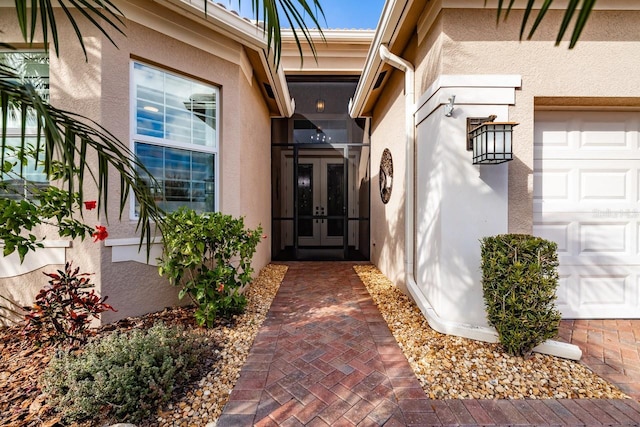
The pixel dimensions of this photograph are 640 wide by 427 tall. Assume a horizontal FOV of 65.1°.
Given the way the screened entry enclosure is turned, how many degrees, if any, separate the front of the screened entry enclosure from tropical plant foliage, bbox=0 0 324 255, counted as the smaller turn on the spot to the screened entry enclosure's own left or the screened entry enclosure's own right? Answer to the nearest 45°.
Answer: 0° — it already faces it

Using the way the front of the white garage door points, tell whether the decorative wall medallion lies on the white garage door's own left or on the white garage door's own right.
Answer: on the white garage door's own right

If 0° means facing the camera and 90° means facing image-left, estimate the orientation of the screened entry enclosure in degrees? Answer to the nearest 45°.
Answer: approximately 0°

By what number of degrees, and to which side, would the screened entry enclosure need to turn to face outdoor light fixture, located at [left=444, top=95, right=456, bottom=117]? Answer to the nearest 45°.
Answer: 0° — it already faces it

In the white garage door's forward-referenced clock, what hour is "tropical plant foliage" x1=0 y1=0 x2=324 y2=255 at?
The tropical plant foliage is roughly at 1 o'clock from the white garage door.

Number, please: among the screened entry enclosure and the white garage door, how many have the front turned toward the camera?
2
